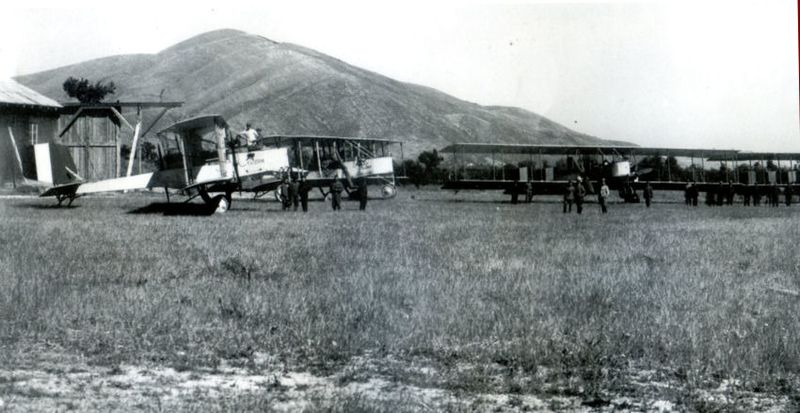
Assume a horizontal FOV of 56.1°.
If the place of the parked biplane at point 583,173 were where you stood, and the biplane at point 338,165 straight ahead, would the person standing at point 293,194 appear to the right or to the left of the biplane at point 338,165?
left

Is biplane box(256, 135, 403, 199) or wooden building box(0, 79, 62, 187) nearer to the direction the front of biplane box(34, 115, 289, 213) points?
the biplane

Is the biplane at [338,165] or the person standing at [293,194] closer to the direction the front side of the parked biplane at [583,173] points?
the person standing

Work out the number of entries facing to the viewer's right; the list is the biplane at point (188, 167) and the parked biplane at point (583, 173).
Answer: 1

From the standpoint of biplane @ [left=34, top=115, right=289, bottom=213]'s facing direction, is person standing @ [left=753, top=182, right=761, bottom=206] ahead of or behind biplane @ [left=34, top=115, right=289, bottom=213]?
ahead

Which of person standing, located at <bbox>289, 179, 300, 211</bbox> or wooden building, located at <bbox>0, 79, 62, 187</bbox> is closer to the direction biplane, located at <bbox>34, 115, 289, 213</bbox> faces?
the person standing

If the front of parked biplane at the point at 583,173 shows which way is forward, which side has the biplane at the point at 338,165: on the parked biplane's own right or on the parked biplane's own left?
on the parked biplane's own right

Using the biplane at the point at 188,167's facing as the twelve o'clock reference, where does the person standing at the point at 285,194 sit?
The person standing is roughly at 11 o'clock from the biplane.

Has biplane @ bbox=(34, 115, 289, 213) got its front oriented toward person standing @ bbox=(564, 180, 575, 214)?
yes

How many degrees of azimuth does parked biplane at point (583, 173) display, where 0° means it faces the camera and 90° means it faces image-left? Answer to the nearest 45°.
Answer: approximately 0°

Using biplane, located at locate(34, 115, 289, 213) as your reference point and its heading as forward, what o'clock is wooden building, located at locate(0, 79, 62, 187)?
The wooden building is roughly at 8 o'clock from the biplane.

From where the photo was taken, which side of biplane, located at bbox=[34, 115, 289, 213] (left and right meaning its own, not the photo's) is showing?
right

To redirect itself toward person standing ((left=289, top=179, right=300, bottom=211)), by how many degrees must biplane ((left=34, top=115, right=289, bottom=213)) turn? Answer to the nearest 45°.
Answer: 0° — it already faces them

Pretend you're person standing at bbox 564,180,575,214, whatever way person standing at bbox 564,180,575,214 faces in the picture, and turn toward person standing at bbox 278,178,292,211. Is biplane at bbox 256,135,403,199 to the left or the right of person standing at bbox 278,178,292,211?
right

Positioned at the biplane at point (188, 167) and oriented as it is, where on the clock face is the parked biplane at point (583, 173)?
The parked biplane is roughly at 11 o'clock from the biplane.
